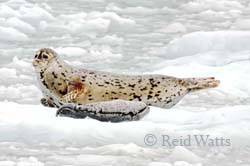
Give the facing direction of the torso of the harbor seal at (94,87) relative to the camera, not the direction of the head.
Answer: to the viewer's left
